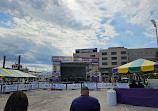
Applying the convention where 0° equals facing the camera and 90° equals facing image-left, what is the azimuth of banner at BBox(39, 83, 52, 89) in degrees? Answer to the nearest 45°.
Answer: approximately 0°

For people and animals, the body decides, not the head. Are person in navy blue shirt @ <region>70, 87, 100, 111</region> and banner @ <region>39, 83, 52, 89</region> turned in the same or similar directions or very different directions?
very different directions

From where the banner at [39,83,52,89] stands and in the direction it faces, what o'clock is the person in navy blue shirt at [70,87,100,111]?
The person in navy blue shirt is roughly at 12 o'clock from the banner.

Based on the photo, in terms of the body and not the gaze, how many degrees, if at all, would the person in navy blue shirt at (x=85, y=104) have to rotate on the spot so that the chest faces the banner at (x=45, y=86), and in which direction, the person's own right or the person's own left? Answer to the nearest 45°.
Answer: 0° — they already face it

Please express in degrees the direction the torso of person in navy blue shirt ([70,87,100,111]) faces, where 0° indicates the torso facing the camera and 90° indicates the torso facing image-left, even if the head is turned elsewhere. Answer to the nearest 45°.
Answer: approximately 180°

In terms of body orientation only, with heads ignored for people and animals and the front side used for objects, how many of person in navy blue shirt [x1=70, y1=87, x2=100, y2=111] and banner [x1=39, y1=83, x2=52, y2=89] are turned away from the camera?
1

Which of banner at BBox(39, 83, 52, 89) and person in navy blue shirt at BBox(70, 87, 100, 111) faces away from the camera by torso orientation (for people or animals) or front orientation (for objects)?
the person in navy blue shirt
